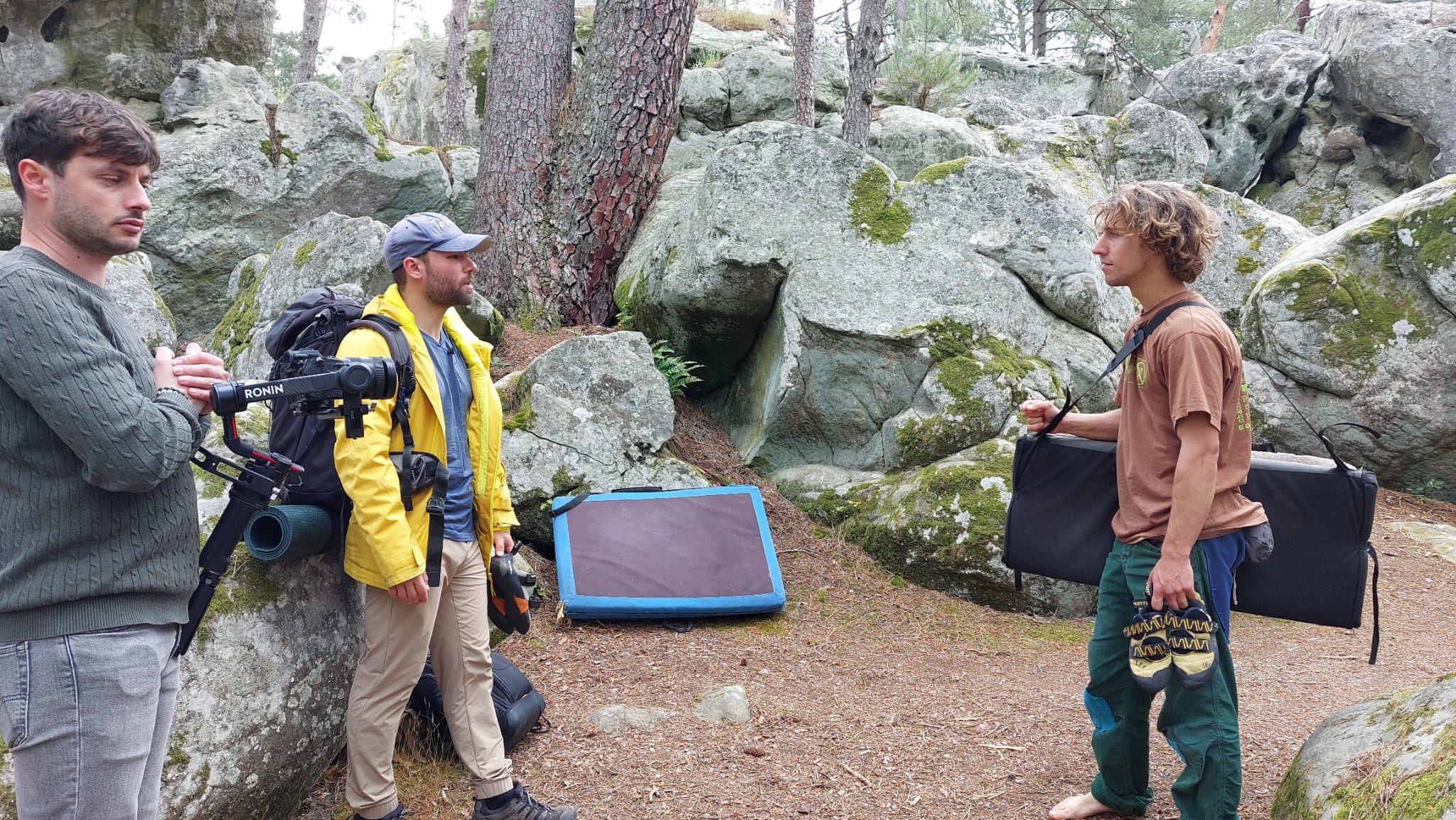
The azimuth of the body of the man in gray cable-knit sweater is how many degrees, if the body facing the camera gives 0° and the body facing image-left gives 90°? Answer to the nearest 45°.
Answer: approximately 270°

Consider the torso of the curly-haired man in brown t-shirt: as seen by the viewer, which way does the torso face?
to the viewer's left

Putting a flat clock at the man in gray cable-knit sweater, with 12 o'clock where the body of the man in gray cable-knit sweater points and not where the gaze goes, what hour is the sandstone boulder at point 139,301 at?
The sandstone boulder is roughly at 9 o'clock from the man in gray cable-knit sweater.

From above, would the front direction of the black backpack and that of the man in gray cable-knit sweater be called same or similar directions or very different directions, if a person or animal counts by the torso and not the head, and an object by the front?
very different directions

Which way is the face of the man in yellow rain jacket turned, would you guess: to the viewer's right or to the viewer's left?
to the viewer's right

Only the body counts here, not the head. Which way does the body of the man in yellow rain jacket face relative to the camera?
to the viewer's right

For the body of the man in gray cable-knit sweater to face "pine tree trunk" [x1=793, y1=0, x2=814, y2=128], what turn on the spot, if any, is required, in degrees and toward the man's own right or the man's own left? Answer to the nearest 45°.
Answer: approximately 45° to the man's own left
